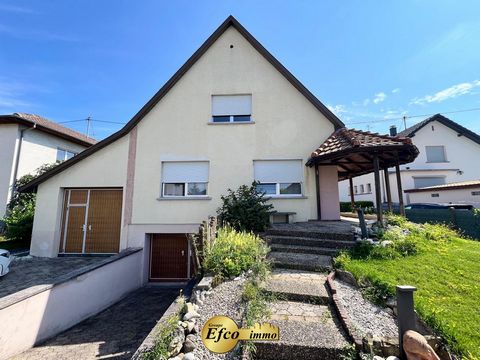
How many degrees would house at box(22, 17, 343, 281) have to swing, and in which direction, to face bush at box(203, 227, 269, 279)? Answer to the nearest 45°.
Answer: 0° — it already faces it

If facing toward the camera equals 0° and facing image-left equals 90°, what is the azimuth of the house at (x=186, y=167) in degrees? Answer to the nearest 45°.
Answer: approximately 0°

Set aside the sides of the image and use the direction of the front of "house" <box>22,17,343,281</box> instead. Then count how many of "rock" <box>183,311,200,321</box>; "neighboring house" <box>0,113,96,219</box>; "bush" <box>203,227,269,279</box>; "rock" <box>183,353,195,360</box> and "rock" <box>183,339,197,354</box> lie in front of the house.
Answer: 4

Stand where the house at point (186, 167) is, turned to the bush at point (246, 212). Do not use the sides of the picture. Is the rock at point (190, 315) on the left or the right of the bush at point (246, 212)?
right

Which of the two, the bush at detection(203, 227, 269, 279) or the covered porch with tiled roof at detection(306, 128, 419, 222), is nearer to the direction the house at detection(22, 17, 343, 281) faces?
the bush

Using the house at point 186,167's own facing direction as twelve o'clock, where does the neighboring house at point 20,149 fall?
The neighboring house is roughly at 4 o'clock from the house.

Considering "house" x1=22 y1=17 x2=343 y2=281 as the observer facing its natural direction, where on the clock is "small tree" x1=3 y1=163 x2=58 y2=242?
The small tree is roughly at 4 o'clock from the house.

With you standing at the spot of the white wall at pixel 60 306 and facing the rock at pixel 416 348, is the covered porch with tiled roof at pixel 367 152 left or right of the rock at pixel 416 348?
left

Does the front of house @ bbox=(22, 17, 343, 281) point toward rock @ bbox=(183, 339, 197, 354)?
yes

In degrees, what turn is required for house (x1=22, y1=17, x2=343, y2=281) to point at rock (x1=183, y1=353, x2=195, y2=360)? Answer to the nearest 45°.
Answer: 0° — it already faces it

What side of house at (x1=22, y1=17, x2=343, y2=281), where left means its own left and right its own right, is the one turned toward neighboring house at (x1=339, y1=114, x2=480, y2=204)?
left

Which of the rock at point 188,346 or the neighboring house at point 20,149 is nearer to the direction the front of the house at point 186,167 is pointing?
the rock

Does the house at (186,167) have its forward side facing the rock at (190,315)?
yes

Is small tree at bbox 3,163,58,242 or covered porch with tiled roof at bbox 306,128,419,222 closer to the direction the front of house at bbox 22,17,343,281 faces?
the covered porch with tiled roof
